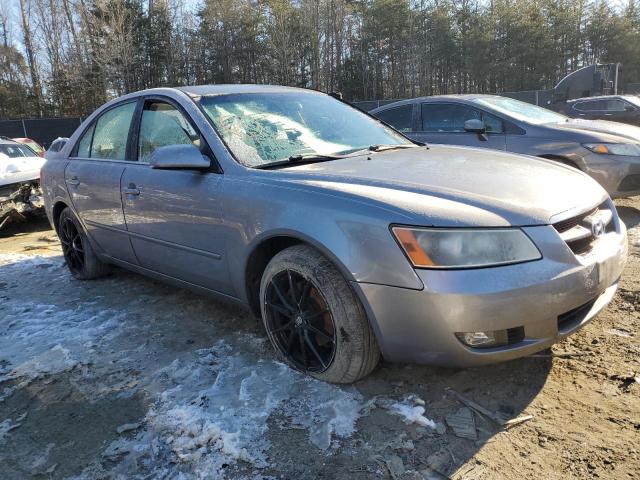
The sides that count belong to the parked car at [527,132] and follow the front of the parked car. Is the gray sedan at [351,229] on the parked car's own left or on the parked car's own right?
on the parked car's own right

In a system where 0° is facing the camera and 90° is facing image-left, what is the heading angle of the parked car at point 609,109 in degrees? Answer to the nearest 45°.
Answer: approximately 315°

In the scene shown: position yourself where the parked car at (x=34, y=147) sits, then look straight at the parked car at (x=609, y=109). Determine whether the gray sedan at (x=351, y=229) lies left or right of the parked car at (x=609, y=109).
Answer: right

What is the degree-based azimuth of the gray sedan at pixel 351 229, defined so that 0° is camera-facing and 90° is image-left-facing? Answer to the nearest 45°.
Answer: approximately 315°

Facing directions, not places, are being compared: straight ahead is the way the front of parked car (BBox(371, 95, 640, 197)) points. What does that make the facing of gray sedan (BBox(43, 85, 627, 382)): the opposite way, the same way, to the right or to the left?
the same way

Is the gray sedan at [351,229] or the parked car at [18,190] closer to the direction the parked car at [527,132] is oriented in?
the gray sedan

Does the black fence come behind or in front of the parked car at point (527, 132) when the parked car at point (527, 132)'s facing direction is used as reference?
behind

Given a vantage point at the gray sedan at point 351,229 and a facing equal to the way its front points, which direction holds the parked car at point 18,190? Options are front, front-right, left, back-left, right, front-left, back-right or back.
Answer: back

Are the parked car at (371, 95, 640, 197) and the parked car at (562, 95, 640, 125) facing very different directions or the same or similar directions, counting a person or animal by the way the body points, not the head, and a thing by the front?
same or similar directions

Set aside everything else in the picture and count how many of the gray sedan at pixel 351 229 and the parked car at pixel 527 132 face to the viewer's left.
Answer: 0

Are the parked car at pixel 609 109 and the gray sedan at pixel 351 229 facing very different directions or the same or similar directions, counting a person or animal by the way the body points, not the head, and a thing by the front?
same or similar directions

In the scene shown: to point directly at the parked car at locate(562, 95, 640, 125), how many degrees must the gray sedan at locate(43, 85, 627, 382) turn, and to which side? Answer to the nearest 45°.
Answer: approximately 90° to its left

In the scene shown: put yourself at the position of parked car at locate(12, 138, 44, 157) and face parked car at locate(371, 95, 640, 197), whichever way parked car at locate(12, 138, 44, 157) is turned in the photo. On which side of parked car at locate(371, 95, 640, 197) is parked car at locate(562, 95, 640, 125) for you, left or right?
left
